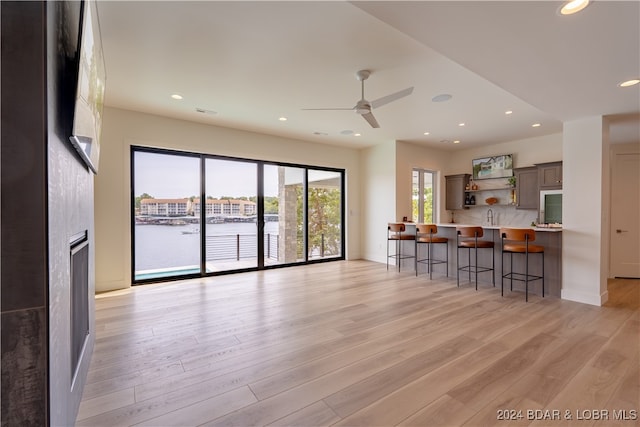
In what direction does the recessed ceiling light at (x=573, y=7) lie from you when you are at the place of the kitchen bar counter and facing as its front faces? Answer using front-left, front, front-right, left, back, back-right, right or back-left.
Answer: front-left

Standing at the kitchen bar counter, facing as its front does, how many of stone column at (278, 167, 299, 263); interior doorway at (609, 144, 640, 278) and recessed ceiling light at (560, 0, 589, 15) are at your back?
1

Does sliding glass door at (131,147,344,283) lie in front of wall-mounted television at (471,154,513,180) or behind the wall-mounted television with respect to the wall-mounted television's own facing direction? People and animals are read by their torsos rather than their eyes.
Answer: in front

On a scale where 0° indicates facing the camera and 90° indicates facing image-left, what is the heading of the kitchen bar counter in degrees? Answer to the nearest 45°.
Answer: approximately 45°

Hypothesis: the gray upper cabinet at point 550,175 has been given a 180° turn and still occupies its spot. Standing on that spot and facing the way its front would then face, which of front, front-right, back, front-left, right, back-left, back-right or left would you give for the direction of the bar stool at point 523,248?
back-right

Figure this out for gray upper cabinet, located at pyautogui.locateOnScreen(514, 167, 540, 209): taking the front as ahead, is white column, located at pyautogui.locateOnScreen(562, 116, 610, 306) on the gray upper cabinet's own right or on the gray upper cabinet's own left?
on the gray upper cabinet's own left

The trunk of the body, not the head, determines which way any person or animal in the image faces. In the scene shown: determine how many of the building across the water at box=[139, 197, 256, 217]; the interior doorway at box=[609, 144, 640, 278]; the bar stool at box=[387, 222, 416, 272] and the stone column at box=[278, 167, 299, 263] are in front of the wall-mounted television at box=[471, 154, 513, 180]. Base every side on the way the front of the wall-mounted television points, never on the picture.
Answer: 3

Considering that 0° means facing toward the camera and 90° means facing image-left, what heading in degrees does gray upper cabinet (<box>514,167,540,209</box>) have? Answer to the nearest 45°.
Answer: approximately 45°
